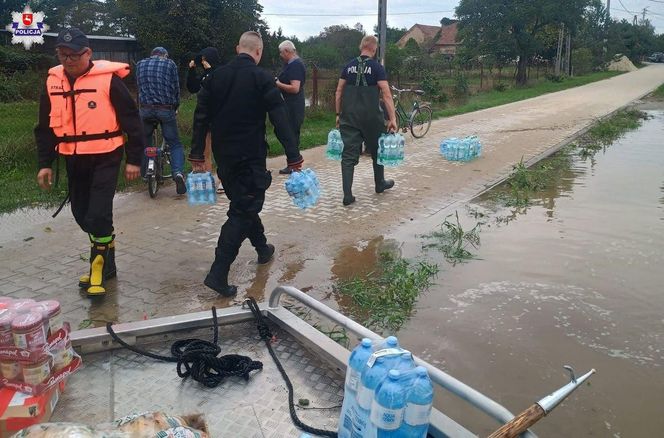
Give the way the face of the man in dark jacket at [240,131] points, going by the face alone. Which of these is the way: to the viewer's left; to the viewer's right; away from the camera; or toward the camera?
away from the camera

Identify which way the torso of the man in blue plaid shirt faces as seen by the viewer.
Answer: away from the camera

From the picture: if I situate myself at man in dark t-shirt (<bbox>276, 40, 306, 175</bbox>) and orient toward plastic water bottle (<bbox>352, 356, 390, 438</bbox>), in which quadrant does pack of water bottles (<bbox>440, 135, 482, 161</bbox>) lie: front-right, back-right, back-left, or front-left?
back-left

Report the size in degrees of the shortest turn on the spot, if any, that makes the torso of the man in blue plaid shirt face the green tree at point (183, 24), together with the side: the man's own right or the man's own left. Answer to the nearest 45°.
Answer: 0° — they already face it

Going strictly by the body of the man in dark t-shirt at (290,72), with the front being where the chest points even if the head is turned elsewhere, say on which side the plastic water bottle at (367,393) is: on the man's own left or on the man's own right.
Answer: on the man's own left

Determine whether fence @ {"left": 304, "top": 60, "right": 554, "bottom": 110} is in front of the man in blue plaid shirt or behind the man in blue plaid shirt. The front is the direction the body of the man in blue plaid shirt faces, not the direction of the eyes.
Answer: in front

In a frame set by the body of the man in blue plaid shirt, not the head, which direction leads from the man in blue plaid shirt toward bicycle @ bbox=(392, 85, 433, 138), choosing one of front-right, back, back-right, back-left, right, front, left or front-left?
front-right

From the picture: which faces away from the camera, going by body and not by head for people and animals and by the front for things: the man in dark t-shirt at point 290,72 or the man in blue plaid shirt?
the man in blue plaid shirt

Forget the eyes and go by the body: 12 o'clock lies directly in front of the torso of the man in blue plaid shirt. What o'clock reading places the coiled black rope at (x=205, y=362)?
The coiled black rope is roughly at 6 o'clock from the man in blue plaid shirt.

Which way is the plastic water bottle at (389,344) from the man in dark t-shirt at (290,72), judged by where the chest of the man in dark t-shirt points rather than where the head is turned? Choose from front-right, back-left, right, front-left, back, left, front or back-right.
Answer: left
